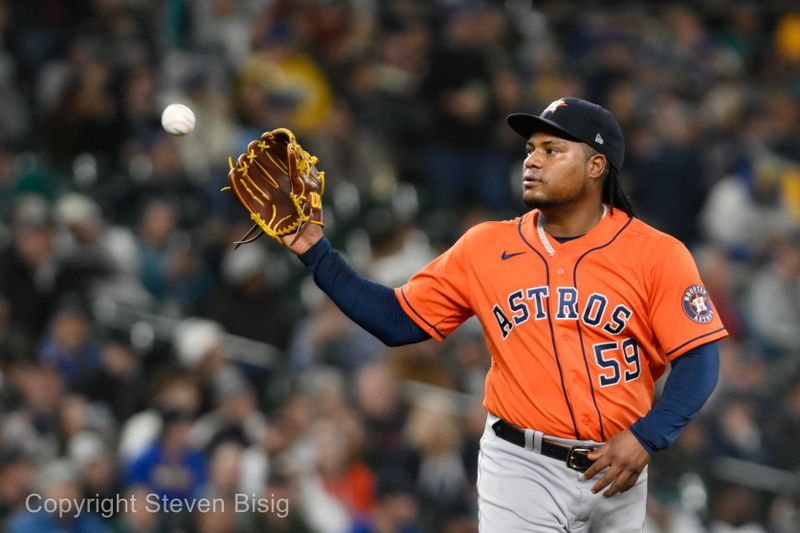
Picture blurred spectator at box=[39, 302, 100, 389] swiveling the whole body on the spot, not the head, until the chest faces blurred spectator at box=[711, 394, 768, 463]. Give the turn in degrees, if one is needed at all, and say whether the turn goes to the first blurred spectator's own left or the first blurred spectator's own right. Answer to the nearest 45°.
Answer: approximately 90° to the first blurred spectator's own left

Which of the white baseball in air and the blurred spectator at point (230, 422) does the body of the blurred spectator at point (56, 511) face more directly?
the white baseball in air

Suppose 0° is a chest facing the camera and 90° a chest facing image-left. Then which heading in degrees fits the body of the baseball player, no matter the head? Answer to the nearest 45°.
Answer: approximately 0°

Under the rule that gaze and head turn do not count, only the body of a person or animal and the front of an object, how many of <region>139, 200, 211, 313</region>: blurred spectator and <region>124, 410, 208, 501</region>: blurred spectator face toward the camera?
2

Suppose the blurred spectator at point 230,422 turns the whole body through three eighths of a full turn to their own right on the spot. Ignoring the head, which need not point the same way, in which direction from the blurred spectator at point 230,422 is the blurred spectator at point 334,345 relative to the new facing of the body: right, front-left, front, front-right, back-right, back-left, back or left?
right

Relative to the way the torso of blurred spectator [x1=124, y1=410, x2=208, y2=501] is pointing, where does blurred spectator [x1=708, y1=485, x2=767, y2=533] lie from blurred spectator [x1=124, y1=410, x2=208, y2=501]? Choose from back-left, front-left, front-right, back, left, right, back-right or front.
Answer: left

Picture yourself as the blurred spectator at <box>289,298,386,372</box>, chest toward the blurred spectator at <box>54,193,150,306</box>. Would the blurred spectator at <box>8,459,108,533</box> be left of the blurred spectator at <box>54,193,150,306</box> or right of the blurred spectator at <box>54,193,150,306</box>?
left

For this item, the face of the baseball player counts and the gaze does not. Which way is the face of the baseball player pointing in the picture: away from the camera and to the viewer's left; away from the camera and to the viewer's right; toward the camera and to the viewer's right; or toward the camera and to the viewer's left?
toward the camera and to the viewer's left

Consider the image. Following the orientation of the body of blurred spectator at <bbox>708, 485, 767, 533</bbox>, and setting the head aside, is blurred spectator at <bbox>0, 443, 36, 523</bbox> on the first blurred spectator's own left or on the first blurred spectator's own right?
on the first blurred spectator's own right

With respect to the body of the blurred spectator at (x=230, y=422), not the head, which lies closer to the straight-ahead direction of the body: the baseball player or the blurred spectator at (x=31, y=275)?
the baseball player
